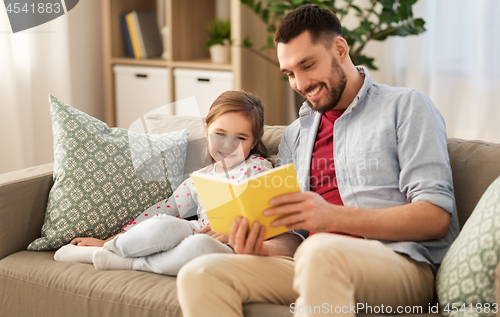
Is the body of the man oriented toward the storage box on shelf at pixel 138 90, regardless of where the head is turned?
no

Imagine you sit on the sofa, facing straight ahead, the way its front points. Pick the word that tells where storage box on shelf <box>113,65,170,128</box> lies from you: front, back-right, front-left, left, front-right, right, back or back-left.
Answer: back

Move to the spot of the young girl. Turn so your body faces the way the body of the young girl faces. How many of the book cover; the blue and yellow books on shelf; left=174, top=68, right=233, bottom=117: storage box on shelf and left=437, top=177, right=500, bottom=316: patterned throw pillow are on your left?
1

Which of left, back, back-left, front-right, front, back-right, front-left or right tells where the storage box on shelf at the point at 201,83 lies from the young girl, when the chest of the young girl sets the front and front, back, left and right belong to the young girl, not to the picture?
back-right

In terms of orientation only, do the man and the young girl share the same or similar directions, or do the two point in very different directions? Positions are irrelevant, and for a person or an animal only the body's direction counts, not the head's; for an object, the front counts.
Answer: same or similar directions

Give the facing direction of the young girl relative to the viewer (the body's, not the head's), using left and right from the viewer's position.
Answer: facing the viewer and to the left of the viewer

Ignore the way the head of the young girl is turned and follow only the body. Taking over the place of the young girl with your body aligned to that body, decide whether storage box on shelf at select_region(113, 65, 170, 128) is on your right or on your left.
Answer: on your right

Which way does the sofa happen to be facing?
toward the camera

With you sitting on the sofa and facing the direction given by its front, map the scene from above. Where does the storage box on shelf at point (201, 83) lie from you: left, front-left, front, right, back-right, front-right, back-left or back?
back

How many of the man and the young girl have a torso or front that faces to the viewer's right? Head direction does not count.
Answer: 0

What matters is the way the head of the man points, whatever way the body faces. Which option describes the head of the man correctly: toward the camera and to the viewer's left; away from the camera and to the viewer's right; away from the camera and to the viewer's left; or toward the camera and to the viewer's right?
toward the camera and to the viewer's left
